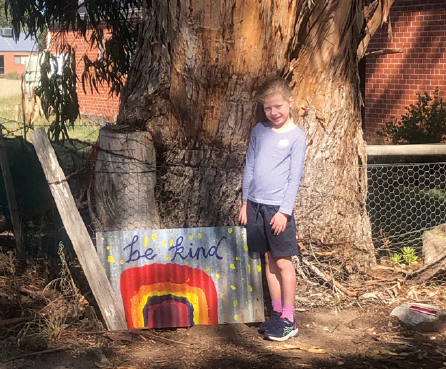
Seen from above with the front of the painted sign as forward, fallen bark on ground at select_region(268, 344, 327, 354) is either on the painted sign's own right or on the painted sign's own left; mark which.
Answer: on the painted sign's own left

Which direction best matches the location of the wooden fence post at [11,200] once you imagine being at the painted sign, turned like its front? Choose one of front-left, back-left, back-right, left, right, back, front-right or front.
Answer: back-right

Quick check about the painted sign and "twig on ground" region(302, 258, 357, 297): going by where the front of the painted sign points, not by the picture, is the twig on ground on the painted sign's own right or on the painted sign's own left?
on the painted sign's own left

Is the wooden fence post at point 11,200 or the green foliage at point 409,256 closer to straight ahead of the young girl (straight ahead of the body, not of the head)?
the wooden fence post

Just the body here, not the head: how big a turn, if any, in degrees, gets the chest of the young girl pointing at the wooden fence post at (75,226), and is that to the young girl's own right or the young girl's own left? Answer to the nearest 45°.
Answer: approximately 45° to the young girl's own right

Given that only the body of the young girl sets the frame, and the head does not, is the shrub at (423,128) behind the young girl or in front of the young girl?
behind

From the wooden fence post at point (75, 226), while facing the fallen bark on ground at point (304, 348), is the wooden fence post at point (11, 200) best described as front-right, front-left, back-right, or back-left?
back-left

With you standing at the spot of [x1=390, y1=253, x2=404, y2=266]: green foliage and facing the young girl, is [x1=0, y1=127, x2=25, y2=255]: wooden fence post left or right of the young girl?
right

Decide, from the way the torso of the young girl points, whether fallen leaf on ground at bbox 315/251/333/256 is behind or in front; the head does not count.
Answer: behind

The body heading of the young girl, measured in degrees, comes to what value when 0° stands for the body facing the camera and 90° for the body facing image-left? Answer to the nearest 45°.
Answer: approximately 45°

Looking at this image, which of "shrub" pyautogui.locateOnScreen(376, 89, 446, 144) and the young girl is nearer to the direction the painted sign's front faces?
the young girl

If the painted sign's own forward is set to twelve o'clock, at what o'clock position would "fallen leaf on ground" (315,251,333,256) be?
The fallen leaf on ground is roughly at 8 o'clock from the painted sign.

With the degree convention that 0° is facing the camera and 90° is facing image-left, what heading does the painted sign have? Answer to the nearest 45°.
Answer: approximately 0°

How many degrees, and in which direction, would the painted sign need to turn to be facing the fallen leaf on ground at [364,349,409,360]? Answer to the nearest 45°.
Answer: approximately 90° to its left
